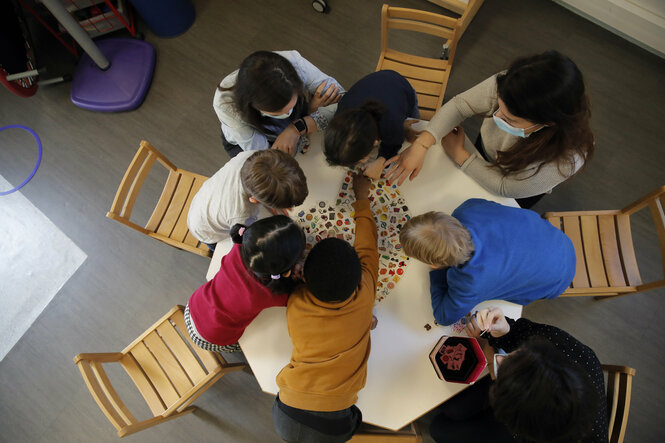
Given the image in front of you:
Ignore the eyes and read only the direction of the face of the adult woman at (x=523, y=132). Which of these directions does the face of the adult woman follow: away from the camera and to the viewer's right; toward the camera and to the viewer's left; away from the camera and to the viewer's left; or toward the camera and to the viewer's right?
toward the camera and to the viewer's left

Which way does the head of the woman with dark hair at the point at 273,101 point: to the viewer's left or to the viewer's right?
to the viewer's right

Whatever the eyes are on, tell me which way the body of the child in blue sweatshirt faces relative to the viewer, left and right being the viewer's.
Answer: facing to the left of the viewer

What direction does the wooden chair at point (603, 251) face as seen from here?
to the viewer's left

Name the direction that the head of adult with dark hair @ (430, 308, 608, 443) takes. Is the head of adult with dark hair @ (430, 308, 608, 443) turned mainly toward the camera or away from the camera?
away from the camera

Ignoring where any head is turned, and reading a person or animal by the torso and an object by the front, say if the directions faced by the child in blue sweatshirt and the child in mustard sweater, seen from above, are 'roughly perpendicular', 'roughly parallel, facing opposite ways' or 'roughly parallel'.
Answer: roughly perpendicular

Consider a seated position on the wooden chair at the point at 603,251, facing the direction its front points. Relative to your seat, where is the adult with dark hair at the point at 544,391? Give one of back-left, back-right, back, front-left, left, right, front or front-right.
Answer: left

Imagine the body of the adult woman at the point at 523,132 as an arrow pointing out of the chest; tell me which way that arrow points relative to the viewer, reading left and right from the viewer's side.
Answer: facing the viewer and to the left of the viewer

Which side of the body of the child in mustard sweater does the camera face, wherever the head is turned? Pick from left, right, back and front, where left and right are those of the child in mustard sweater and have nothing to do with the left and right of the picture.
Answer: back
